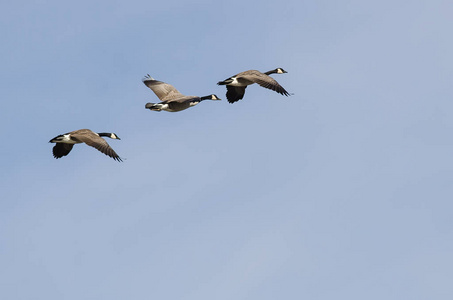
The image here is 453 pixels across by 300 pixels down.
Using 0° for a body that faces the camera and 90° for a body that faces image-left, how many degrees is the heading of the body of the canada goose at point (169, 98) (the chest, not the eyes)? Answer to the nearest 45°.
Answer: approximately 270°

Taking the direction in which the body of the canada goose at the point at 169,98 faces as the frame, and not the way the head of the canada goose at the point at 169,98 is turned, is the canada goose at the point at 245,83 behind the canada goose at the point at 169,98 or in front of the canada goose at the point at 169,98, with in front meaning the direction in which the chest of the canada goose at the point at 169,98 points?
in front

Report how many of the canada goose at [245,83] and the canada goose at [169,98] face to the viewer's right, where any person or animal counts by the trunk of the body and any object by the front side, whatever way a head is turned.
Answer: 2

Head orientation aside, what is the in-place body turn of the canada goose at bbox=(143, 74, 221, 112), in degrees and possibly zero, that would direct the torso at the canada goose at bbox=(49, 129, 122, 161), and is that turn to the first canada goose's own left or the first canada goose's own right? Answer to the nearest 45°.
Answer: approximately 135° to the first canada goose's own right

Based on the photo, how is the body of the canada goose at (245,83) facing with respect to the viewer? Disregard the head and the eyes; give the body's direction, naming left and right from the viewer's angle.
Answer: facing to the right of the viewer

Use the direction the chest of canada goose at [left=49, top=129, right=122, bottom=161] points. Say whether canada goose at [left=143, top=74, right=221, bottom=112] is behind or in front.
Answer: in front

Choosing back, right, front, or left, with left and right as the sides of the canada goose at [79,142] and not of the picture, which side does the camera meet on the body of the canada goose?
right

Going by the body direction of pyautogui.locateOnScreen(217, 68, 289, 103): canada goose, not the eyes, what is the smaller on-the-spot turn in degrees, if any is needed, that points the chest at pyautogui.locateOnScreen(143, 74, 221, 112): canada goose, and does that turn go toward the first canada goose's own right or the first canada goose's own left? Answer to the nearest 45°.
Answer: approximately 180°
